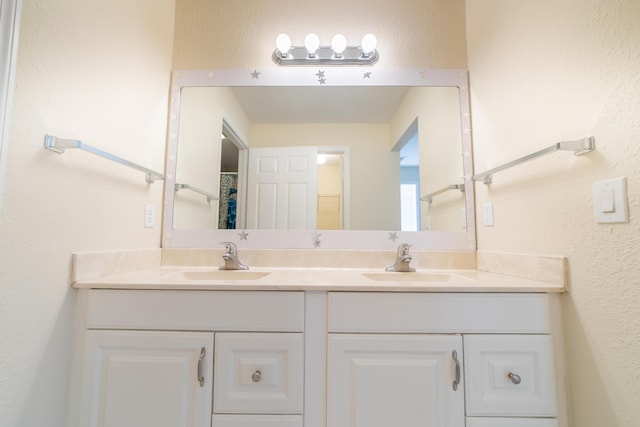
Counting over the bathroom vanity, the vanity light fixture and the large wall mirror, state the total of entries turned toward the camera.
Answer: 3

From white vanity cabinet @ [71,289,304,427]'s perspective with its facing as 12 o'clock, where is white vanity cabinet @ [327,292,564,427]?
white vanity cabinet @ [327,292,564,427] is roughly at 10 o'clock from white vanity cabinet @ [71,289,304,427].

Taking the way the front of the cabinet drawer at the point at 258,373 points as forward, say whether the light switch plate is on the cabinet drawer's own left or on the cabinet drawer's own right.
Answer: on the cabinet drawer's own left
